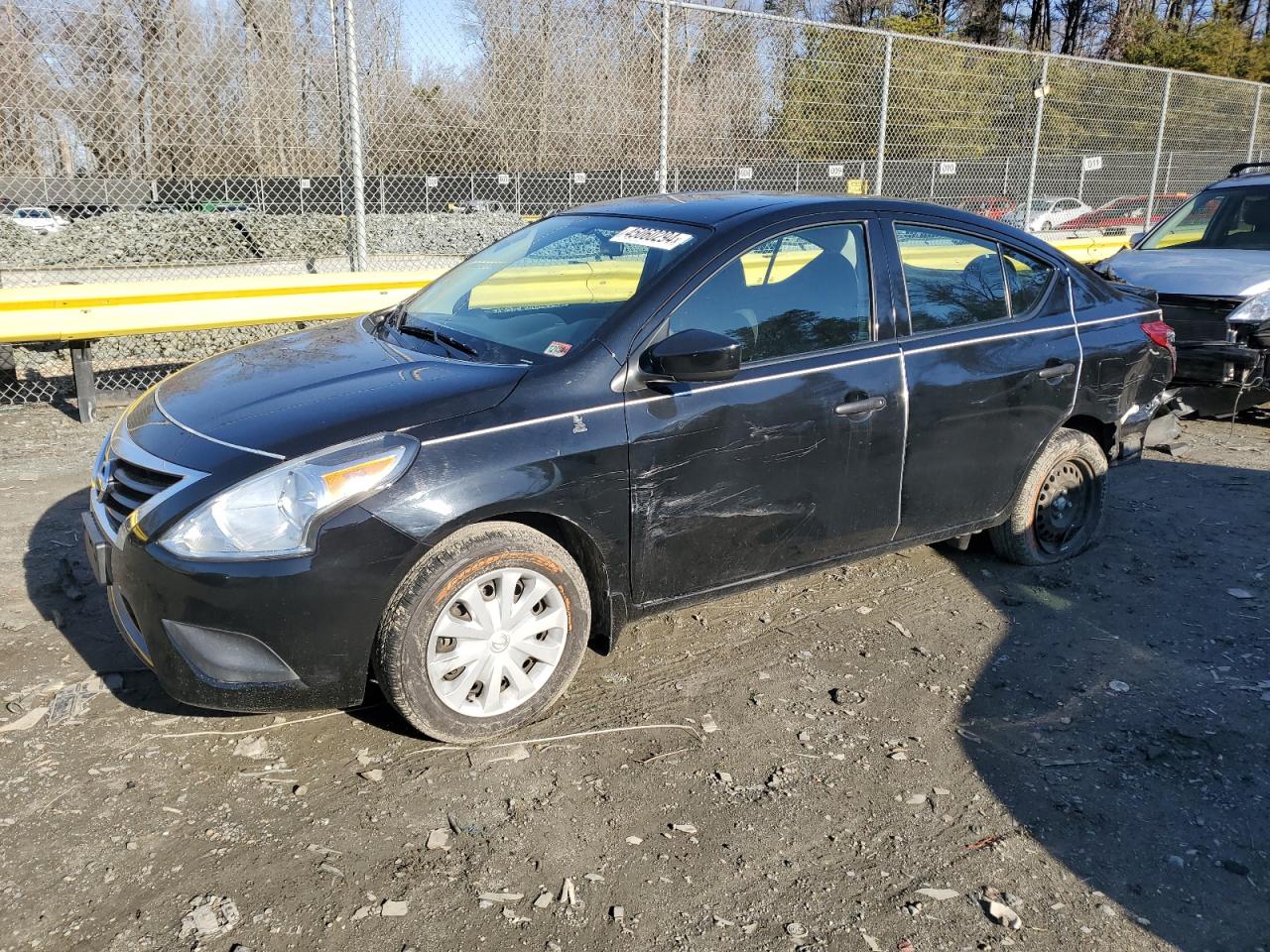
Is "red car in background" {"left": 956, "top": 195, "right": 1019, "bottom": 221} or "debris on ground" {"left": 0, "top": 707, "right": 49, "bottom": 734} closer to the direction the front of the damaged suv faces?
the debris on ground

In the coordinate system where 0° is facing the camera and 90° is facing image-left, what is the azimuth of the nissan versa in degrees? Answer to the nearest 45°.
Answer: approximately 45°

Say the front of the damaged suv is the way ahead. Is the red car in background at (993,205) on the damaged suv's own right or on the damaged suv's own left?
on the damaged suv's own right

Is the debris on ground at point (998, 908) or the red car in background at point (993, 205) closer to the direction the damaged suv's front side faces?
the debris on ground

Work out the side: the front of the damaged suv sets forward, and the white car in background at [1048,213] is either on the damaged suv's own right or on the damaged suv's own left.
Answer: on the damaged suv's own right

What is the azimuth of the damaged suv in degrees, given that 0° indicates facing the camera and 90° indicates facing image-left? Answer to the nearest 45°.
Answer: approximately 45°

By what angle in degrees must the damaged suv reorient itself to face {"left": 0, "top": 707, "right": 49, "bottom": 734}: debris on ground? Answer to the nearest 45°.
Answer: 0° — it already faces it

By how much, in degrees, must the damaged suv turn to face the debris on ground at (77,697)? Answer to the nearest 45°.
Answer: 0° — it already faces it
